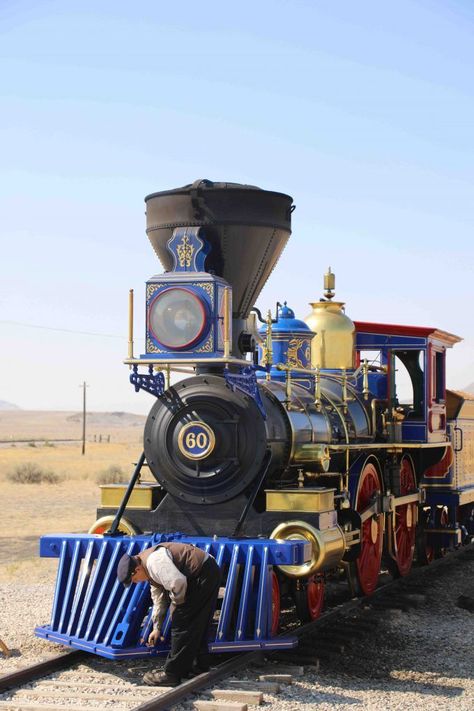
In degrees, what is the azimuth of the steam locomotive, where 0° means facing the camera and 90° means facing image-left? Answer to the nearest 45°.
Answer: approximately 45°

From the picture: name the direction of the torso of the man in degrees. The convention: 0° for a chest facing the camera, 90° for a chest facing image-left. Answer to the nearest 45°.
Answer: approximately 90°

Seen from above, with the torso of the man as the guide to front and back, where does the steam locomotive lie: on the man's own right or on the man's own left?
on the man's own right

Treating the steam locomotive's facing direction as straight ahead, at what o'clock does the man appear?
The man is roughly at 11 o'clock from the steam locomotive.

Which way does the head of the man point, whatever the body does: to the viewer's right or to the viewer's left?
to the viewer's left
